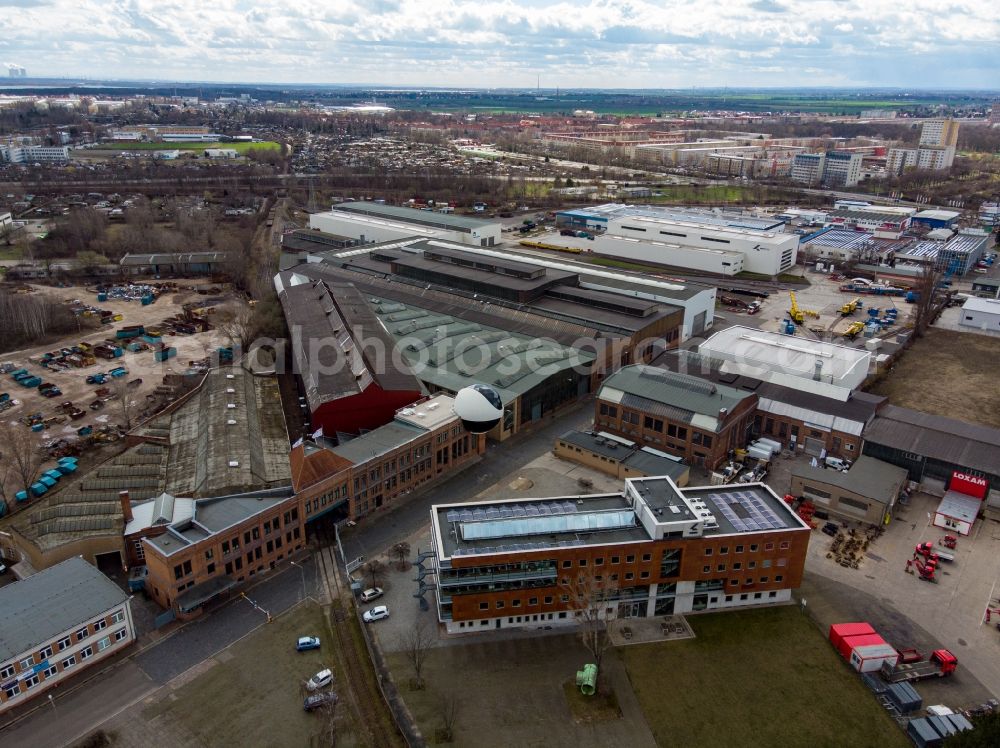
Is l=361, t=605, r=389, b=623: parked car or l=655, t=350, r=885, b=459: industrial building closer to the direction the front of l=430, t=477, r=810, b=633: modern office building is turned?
the parked car

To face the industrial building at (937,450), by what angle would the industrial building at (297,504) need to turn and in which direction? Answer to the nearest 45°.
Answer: approximately 45° to its left

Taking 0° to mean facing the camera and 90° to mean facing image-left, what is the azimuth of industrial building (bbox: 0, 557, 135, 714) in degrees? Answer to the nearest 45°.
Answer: approximately 315°

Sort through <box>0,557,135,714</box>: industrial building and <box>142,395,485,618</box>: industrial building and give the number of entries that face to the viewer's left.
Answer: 0

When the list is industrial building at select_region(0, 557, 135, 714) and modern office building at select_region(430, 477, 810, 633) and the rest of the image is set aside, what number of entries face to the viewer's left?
0

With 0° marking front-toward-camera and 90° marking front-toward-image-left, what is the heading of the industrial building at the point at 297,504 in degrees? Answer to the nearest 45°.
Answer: approximately 315°

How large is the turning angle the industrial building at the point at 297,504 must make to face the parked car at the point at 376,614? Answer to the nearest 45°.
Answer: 0° — it already faces it

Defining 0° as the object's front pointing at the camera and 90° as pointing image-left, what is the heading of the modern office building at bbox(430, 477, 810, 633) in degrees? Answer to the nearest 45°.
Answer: approximately 0°

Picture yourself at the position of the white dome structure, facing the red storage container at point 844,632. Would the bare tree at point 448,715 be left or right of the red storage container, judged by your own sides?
right
